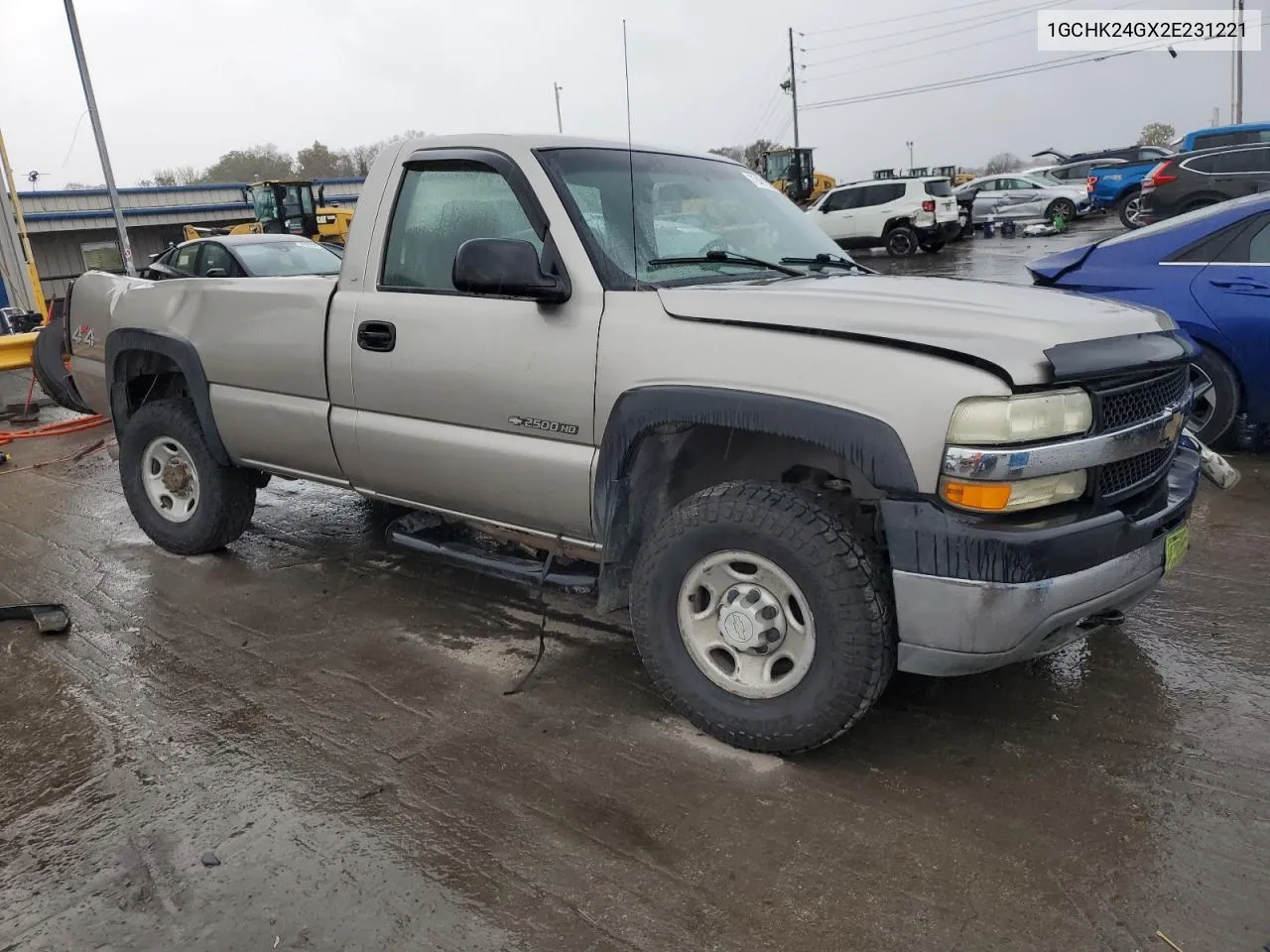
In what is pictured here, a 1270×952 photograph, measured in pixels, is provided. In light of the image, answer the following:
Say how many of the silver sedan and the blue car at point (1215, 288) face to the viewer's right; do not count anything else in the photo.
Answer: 2

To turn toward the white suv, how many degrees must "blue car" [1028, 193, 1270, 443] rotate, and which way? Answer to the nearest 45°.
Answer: approximately 90° to its left

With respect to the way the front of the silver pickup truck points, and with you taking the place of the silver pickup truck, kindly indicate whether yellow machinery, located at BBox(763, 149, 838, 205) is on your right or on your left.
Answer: on your left

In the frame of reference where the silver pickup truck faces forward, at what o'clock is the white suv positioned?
The white suv is roughly at 8 o'clock from the silver pickup truck.

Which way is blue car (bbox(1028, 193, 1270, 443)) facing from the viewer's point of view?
to the viewer's right

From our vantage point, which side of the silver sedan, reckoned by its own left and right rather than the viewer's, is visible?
right
